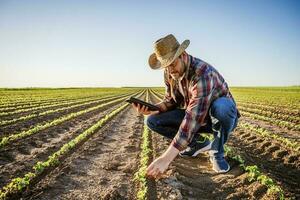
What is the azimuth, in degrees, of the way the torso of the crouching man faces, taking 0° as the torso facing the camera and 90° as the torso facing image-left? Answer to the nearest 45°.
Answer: approximately 45°

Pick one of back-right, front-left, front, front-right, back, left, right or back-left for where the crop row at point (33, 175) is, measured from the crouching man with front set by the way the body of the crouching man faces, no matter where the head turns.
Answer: front-right

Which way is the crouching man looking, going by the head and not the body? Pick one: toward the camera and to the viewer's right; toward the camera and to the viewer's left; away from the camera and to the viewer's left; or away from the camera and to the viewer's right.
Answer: toward the camera and to the viewer's left

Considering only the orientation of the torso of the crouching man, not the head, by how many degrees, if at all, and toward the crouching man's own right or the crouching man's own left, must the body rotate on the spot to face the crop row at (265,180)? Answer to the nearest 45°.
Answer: approximately 135° to the crouching man's own left
